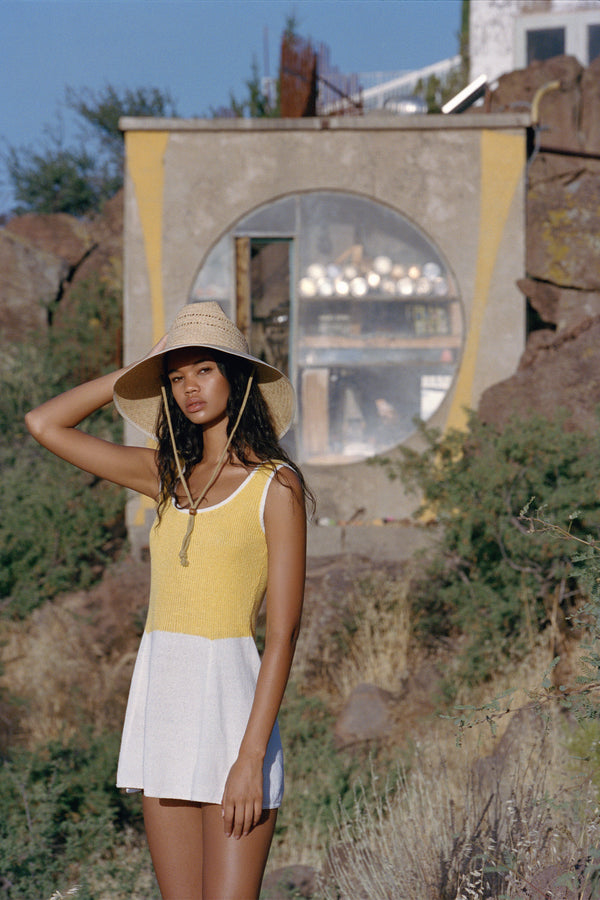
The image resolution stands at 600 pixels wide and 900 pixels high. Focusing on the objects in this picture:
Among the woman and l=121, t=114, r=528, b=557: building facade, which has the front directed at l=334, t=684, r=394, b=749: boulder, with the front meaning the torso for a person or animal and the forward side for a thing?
the building facade

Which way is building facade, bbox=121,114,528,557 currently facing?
toward the camera

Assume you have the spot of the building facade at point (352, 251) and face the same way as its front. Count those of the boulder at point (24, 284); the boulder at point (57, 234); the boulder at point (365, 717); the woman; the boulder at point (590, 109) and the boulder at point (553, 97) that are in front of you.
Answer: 2

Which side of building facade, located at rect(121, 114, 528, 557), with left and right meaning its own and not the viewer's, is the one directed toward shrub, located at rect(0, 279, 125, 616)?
right

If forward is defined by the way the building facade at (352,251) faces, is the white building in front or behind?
behind

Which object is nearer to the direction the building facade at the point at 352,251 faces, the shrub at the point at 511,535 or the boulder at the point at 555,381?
the shrub

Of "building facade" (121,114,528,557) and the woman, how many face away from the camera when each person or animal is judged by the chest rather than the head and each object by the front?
0

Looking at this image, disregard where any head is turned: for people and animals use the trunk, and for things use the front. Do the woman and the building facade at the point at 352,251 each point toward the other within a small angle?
no

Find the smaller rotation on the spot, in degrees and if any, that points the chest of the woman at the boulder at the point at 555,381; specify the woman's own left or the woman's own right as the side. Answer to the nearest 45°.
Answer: approximately 180°

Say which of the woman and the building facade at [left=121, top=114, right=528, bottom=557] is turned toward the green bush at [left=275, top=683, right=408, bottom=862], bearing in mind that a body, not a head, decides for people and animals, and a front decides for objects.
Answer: the building facade

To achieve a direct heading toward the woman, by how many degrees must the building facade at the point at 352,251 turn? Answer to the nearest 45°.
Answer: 0° — it already faces them

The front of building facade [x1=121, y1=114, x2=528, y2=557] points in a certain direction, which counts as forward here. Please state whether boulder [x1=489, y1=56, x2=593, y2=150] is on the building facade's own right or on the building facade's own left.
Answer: on the building facade's own left

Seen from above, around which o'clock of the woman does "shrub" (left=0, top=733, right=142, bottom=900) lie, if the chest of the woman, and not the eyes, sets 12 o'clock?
The shrub is roughly at 4 o'clock from the woman.

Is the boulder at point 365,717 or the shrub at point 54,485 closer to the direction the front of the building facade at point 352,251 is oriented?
the boulder

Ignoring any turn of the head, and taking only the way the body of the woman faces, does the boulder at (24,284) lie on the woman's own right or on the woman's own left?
on the woman's own right

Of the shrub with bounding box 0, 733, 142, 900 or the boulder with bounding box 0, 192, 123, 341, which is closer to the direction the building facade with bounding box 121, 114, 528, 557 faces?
the shrub

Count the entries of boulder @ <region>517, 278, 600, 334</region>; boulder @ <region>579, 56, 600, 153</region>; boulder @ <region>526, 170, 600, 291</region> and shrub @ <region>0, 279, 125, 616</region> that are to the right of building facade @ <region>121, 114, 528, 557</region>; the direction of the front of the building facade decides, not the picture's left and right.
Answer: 1

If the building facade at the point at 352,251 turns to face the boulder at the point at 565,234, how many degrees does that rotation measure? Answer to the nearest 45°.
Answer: approximately 90° to its left
